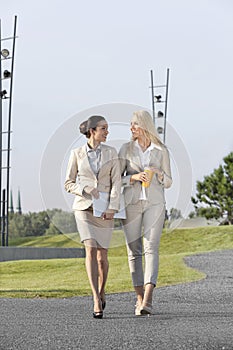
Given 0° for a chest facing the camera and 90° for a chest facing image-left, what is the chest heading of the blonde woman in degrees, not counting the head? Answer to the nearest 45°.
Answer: approximately 0°

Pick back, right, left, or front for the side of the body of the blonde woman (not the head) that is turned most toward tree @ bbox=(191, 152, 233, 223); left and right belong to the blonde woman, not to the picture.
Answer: back
